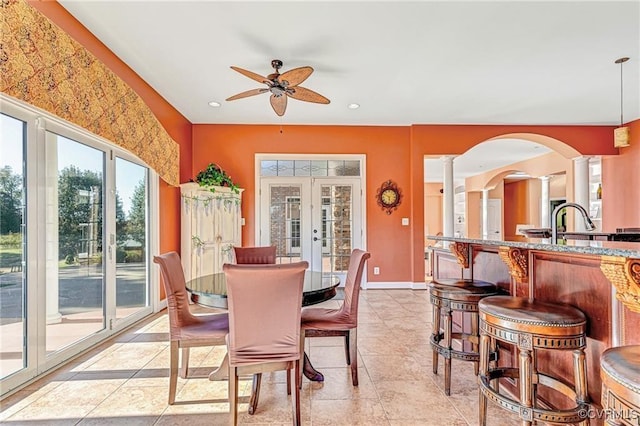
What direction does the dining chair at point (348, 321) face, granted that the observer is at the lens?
facing to the left of the viewer

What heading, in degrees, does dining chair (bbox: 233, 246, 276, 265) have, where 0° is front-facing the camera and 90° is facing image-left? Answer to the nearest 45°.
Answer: approximately 0°

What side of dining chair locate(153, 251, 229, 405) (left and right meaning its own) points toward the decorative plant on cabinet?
left

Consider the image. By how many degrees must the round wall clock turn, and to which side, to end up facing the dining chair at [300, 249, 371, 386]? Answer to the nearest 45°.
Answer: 0° — it already faces it

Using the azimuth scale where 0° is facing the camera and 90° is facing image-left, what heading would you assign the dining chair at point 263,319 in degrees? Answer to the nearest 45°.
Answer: approximately 180°

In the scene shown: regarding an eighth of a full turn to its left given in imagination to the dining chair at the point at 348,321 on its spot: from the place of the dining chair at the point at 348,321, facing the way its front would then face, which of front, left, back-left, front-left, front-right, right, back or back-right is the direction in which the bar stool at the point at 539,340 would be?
left

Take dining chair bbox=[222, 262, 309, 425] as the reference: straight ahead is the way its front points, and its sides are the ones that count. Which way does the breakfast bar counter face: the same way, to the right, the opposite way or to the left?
to the left

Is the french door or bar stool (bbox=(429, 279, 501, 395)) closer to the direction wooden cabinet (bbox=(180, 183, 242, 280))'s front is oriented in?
the bar stool

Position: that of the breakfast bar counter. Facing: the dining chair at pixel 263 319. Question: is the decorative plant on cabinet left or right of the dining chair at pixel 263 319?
right

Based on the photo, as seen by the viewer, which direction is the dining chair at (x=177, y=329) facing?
to the viewer's right

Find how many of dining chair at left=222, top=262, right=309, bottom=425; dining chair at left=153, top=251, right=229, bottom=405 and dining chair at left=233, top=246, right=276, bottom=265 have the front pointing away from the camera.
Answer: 1
